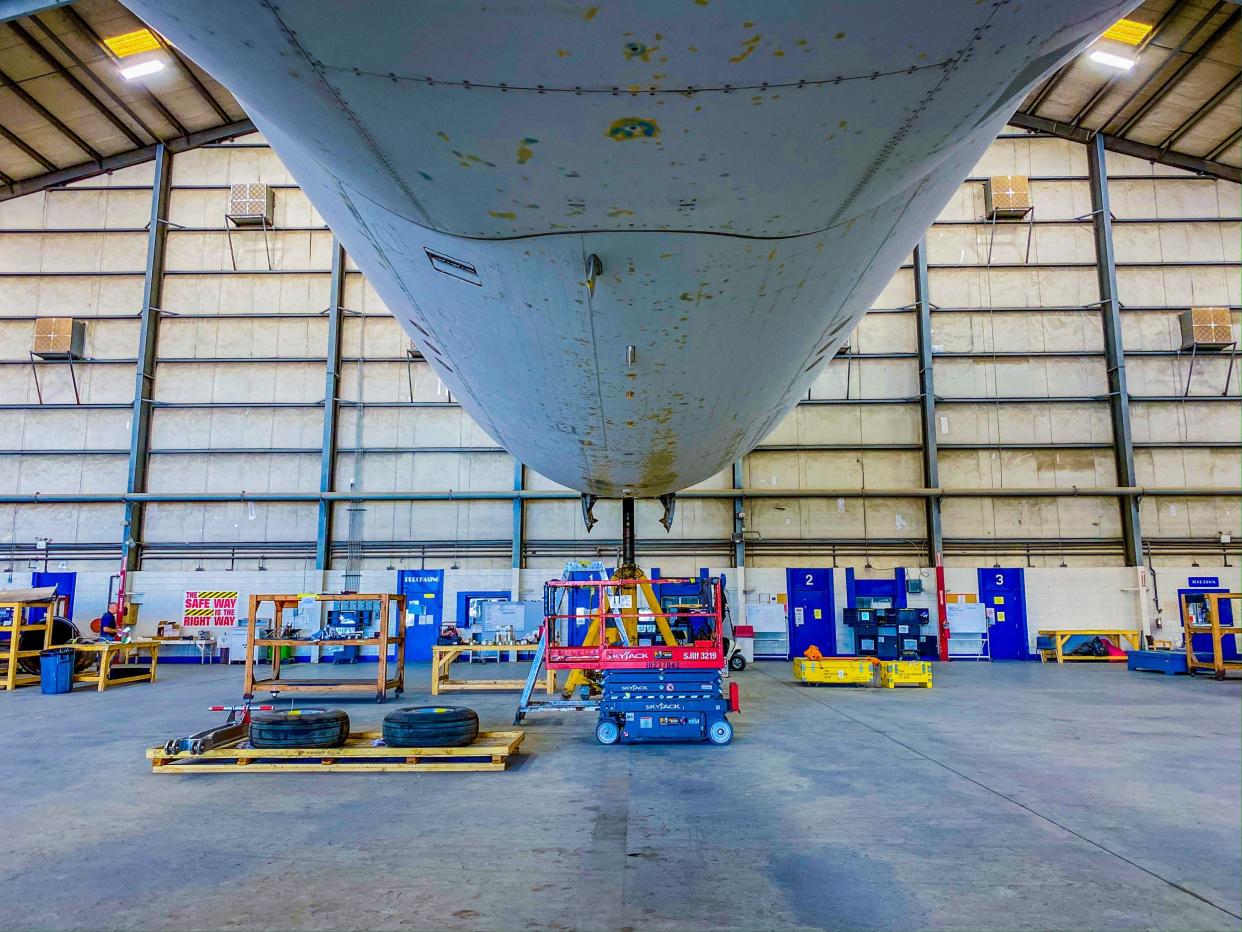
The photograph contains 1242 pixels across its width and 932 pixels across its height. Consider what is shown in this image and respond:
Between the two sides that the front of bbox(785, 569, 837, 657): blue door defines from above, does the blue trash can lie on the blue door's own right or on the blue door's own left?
on the blue door's own right

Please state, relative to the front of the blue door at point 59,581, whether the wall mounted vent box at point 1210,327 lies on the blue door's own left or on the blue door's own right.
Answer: on the blue door's own left

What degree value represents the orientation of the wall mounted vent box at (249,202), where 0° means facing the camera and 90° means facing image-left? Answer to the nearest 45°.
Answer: approximately 0°

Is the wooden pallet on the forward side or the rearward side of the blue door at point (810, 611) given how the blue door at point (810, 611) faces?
on the forward side

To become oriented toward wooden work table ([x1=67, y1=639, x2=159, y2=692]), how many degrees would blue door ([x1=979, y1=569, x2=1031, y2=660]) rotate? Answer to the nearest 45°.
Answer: approximately 45° to its right

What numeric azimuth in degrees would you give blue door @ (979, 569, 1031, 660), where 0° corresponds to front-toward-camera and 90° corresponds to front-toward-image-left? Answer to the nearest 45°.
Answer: approximately 0°

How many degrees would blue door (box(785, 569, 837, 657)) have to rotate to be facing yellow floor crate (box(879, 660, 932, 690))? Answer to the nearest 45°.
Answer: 0° — it already faces it

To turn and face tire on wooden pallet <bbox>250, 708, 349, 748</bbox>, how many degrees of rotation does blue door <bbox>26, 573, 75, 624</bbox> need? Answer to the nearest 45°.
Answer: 0° — it already faces it
